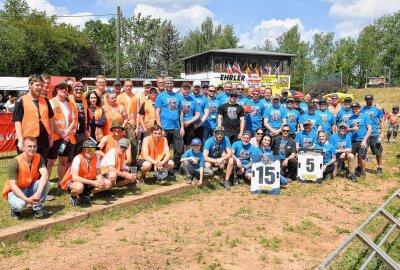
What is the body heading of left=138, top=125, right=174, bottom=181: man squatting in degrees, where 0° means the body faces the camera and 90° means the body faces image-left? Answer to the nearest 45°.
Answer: approximately 0°

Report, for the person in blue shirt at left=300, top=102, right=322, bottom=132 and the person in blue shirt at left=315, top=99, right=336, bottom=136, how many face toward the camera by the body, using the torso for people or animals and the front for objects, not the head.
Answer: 2

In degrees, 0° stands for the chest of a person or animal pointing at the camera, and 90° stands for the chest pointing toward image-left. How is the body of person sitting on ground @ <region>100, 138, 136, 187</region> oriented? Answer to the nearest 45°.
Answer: approximately 315°

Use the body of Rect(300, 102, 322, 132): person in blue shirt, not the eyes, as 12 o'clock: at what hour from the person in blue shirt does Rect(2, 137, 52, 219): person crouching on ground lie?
The person crouching on ground is roughly at 1 o'clock from the person in blue shirt.

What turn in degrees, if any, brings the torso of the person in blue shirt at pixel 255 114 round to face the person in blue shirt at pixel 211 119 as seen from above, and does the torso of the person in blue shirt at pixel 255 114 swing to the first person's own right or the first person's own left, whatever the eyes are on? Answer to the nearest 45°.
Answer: approximately 90° to the first person's own right

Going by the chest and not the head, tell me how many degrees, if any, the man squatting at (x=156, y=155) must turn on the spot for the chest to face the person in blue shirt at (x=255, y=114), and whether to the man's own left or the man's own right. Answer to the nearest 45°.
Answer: approximately 135° to the man's own left
